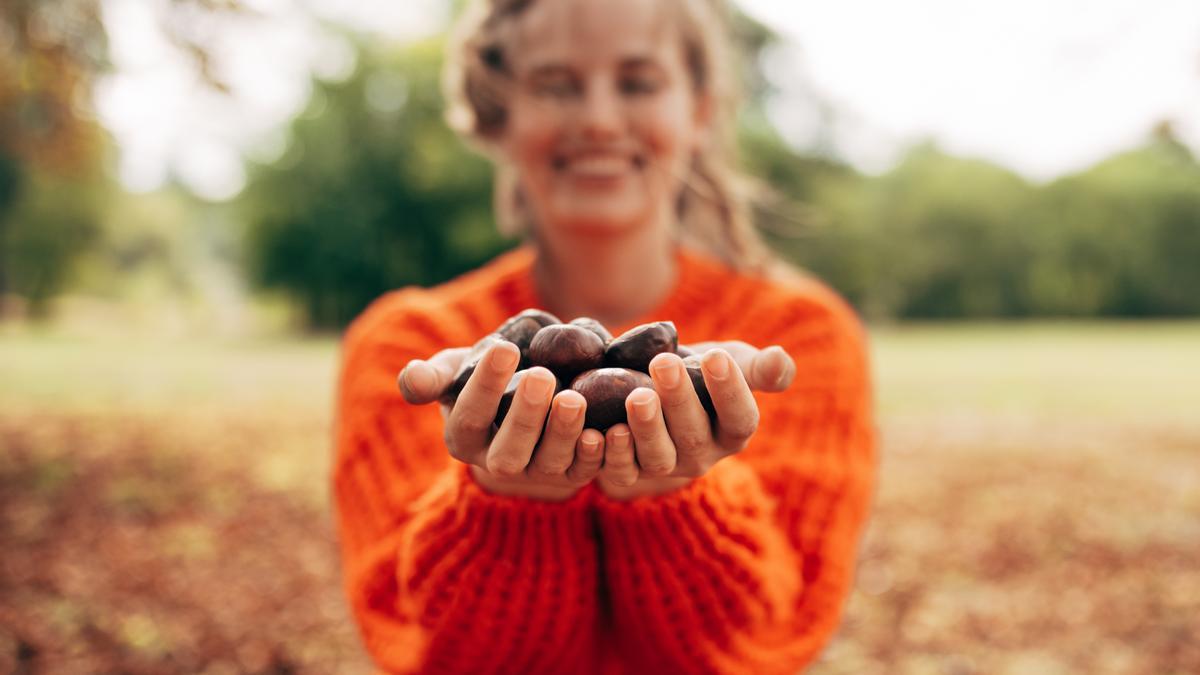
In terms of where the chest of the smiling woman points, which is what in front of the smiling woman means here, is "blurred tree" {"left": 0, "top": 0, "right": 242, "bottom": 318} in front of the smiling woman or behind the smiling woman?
behind

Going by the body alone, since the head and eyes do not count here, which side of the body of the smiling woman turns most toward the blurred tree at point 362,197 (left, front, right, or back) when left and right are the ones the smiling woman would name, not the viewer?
back

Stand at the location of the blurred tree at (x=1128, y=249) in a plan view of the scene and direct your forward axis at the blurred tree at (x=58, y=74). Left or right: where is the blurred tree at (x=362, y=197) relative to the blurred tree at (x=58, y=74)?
right

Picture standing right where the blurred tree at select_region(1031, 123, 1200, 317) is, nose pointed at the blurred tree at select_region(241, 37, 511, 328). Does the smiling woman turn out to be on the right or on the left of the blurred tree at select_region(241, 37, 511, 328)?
left

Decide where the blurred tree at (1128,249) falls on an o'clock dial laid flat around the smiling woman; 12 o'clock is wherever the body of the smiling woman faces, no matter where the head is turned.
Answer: The blurred tree is roughly at 7 o'clock from the smiling woman.

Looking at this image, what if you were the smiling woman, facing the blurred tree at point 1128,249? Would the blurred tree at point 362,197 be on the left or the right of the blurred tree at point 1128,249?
left

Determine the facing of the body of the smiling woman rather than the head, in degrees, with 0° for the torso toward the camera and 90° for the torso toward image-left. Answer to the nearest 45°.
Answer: approximately 0°
